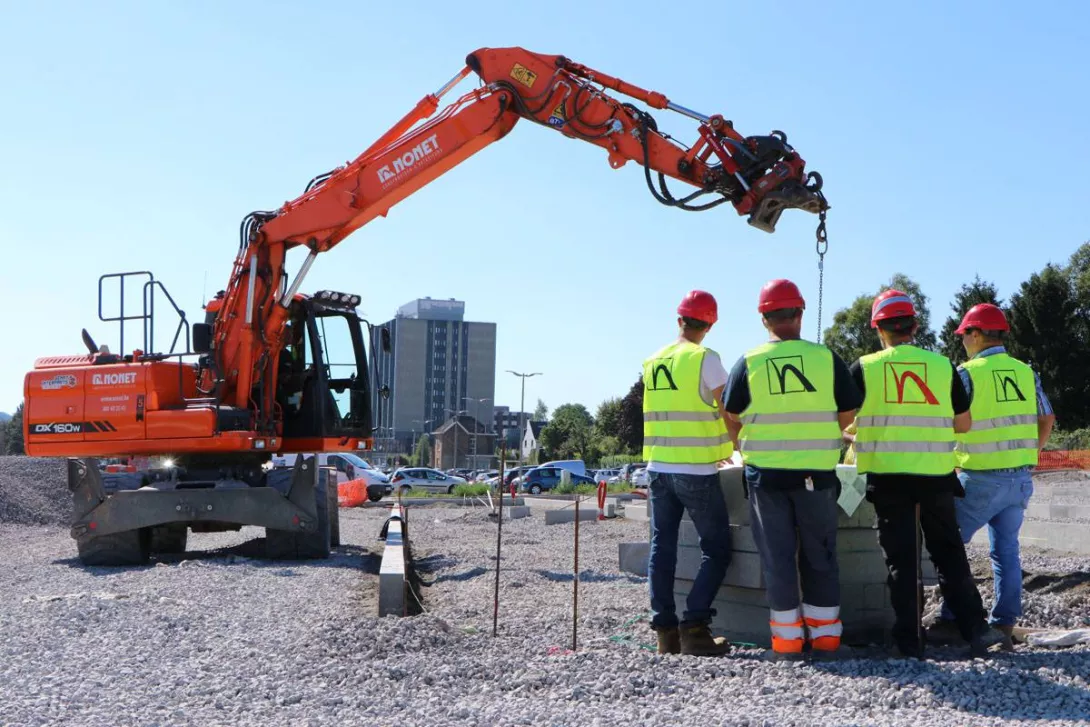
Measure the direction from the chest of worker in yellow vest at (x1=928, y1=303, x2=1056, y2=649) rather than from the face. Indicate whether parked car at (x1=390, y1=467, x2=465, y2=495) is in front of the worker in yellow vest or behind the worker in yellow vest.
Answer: in front

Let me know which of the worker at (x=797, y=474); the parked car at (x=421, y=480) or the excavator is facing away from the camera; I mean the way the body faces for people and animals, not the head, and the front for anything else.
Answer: the worker

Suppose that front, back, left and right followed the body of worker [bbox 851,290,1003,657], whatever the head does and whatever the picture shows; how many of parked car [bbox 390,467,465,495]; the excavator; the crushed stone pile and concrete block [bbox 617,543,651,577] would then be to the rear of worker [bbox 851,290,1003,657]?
0

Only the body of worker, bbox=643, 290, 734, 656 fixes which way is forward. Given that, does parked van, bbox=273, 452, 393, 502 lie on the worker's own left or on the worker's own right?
on the worker's own left

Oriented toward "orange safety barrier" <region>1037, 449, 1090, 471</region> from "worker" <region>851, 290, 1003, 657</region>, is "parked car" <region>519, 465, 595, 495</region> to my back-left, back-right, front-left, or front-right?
front-left

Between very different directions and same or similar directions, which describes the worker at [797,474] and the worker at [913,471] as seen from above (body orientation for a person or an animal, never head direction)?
same or similar directions

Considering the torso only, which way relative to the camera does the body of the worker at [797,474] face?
away from the camera

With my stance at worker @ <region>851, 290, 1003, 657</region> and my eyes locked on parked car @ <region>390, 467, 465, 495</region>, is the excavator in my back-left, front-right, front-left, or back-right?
front-left

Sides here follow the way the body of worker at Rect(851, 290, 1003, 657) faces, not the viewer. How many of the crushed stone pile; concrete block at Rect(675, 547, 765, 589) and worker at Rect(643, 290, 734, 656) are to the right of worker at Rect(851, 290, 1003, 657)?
0

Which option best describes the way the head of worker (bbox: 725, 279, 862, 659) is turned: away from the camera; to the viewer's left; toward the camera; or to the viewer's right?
away from the camera

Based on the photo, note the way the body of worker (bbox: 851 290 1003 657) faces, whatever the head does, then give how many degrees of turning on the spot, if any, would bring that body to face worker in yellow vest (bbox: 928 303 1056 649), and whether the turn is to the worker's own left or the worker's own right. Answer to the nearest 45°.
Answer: approximately 45° to the worker's own right

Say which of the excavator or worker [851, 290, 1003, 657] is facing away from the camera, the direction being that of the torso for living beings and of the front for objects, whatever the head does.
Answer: the worker
